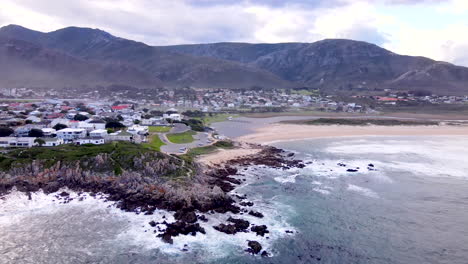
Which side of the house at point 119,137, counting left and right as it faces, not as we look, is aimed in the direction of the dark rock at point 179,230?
front

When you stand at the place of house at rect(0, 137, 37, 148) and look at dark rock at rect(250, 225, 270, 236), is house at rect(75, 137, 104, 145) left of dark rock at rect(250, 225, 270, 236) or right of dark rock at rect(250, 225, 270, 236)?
left

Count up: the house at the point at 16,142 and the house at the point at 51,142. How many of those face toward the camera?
2

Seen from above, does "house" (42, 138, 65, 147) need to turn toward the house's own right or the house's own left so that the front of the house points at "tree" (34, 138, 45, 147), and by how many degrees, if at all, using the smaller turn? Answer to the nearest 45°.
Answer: approximately 90° to the house's own right

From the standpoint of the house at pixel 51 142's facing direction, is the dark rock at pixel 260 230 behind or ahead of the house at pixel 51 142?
ahead

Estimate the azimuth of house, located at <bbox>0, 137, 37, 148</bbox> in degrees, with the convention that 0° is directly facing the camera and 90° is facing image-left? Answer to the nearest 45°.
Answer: approximately 0°

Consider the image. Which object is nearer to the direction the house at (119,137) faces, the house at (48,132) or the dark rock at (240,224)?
the dark rock

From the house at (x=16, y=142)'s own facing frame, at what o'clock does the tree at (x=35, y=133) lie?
The tree is roughly at 7 o'clock from the house.

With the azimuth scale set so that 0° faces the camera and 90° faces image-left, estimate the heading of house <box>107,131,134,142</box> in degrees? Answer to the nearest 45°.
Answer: approximately 0°

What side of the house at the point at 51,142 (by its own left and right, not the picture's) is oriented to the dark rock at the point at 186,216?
front

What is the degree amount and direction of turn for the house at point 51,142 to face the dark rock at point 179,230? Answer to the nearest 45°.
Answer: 0° — it already faces it
